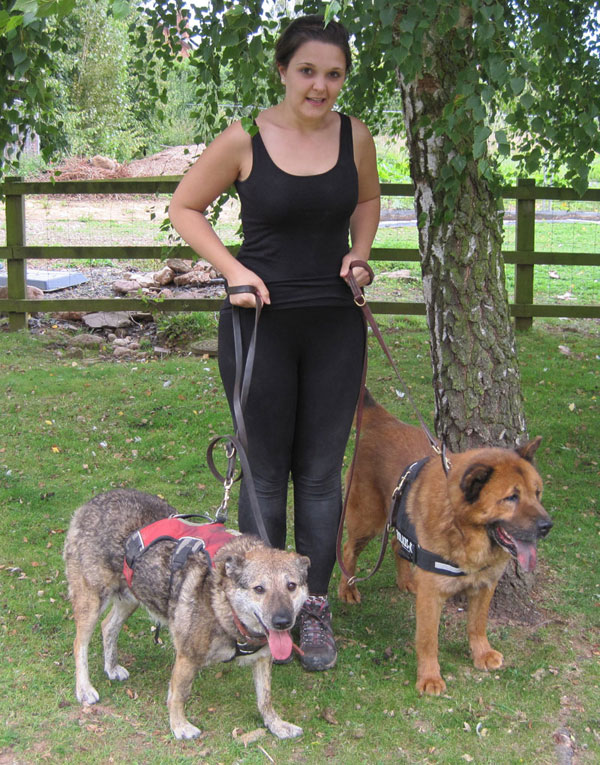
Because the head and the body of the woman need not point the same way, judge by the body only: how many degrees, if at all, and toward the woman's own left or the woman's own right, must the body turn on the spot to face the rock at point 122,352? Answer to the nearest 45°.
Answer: approximately 180°

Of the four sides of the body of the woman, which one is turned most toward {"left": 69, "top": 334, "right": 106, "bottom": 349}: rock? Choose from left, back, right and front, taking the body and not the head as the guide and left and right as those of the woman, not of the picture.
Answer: back

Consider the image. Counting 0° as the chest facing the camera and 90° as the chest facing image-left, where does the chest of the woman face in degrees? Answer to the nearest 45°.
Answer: approximately 0°

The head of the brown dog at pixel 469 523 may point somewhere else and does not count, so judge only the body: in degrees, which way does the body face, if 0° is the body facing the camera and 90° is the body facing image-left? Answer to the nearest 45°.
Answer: approximately 315°

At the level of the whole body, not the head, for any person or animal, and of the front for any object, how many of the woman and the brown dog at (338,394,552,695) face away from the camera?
0

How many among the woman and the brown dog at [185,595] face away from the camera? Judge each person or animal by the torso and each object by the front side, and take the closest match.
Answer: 0
